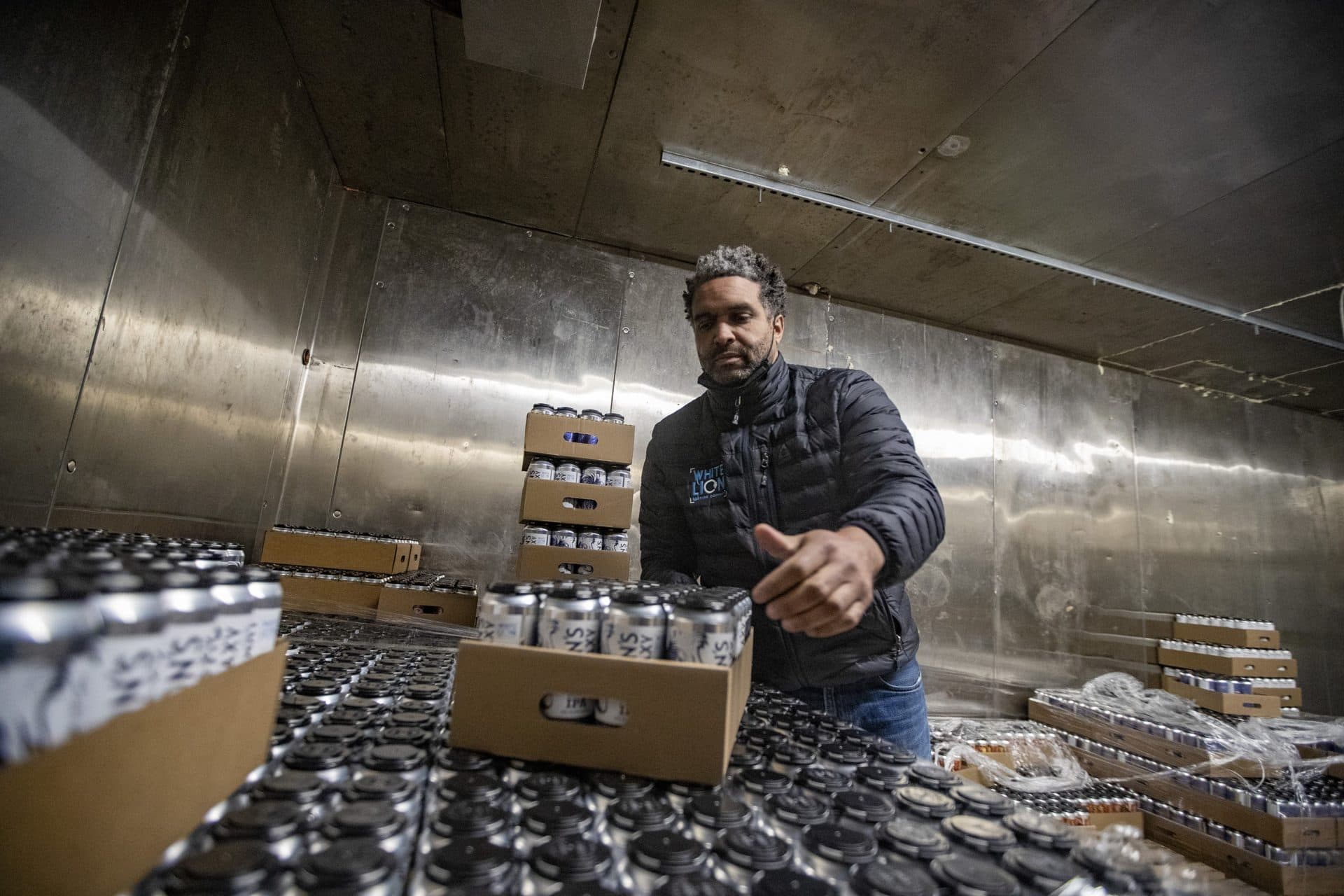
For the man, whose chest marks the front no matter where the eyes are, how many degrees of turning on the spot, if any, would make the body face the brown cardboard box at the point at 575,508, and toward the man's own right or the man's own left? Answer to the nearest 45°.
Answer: approximately 90° to the man's own right

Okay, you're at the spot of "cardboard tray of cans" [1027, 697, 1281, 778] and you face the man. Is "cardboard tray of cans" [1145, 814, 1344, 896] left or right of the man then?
left

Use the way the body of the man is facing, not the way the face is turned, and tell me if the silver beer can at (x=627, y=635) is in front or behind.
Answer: in front

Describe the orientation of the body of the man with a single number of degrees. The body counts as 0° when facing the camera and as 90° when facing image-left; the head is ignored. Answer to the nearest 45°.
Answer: approximately 45°

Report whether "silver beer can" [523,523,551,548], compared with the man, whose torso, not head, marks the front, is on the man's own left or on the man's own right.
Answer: on the man's own right

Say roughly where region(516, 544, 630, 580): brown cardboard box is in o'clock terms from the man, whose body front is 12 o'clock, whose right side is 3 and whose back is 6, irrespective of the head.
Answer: The brown cardboard box is roughly at 3 o'clock from the man.

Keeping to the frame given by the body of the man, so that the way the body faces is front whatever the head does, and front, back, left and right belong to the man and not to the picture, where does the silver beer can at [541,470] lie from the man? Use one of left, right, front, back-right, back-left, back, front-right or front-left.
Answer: right

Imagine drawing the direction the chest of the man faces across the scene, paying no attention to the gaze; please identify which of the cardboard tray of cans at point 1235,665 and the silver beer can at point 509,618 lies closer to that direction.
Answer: the silver beer can

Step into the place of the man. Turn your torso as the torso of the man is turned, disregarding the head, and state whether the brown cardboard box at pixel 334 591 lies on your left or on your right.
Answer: on your right
